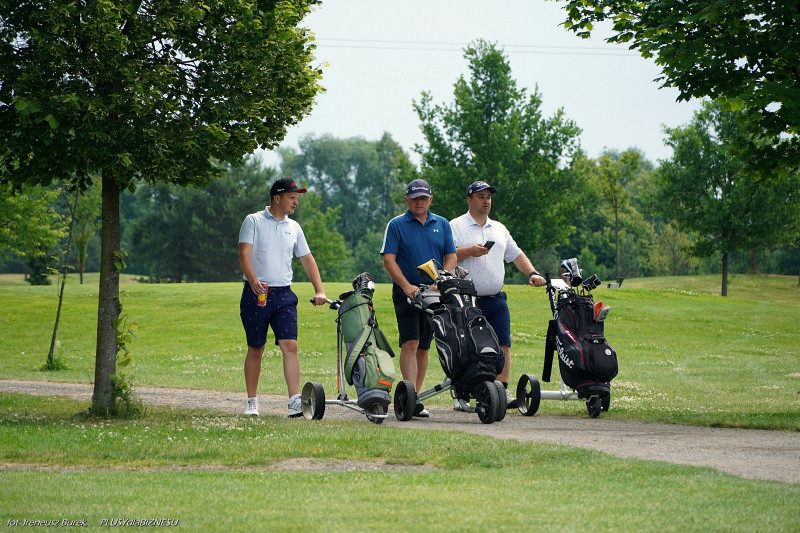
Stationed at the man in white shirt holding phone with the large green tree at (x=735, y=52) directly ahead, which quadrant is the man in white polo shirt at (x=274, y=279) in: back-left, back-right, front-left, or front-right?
back-right

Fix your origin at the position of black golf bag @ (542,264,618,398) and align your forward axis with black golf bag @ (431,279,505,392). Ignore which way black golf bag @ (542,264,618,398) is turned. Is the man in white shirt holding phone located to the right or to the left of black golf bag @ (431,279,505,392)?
right

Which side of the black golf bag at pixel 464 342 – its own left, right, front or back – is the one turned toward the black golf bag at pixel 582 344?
left

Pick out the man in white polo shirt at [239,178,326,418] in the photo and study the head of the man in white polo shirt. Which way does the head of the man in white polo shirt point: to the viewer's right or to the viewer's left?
to the viewer's right

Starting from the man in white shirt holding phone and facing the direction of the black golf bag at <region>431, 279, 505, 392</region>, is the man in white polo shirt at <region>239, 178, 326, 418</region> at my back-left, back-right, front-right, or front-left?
front-right

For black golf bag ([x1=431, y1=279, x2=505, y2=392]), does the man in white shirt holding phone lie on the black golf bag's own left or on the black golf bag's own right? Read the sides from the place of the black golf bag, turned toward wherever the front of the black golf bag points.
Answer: on the black golf bag's own left

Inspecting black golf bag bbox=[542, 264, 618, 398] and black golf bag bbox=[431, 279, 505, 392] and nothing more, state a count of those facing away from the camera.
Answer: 0

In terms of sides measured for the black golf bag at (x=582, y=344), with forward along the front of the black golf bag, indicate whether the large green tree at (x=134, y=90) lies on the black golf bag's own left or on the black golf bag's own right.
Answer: on the black golf bag's own right

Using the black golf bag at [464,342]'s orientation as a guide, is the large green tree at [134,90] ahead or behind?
behind

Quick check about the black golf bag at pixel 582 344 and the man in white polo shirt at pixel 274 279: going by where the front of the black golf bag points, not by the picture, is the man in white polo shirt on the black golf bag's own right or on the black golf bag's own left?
on the black golf bag's own right

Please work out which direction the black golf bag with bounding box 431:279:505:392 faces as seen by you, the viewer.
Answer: facing the viewer and to the right of the viewer
